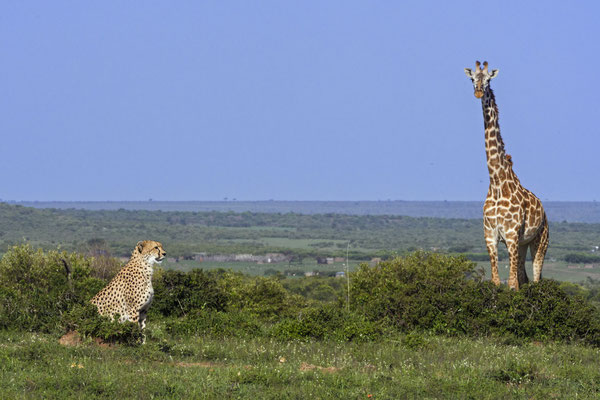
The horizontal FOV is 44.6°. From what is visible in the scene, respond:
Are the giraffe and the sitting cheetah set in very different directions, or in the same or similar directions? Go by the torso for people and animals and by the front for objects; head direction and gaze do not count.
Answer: very different directions

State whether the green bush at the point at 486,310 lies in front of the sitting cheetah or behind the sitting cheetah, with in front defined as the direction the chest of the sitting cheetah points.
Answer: in front

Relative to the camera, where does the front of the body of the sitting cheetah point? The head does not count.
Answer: to the viewer's right

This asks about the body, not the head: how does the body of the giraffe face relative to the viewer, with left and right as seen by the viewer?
facing the viewer and to the left of the viewer

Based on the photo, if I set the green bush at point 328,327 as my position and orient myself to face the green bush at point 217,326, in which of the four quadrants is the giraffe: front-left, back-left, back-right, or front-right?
back-right

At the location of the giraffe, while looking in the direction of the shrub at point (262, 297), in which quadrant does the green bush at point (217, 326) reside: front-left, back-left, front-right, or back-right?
front-left

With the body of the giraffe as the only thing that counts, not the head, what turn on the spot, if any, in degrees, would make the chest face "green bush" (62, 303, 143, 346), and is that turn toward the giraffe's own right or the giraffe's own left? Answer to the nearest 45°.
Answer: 0° — it already faces it

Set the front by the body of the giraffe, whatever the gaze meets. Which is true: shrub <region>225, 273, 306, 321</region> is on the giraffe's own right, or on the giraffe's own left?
on the giraffe's own right

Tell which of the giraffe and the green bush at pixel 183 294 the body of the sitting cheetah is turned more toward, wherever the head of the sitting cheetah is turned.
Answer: the giraffe

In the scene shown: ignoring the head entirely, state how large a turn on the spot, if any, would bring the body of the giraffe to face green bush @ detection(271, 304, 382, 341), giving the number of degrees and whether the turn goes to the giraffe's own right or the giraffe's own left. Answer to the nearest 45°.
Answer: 0° — it already faces it

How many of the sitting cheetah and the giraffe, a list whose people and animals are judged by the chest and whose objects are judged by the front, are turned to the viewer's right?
1

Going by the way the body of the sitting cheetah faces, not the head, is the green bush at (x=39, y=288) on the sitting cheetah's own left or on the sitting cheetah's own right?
on the sitting cheetah's own left
